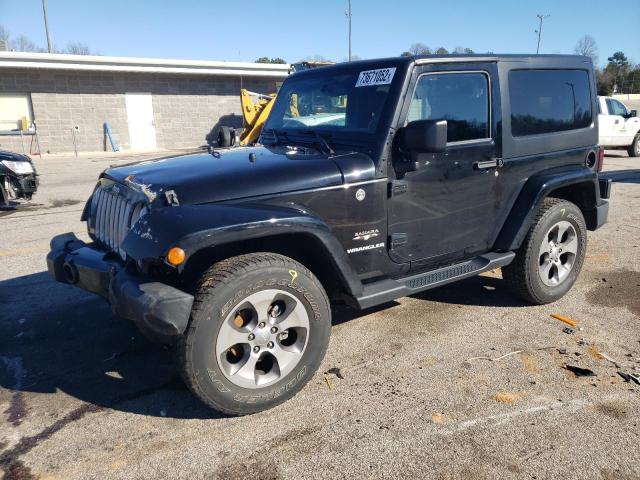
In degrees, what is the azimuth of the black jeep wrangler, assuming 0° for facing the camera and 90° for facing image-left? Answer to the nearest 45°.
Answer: approximately 45°

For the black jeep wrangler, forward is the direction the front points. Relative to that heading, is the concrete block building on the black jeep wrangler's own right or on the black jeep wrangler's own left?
on the black jeep wrangler's own right

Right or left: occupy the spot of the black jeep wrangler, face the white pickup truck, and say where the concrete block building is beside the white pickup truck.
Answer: left

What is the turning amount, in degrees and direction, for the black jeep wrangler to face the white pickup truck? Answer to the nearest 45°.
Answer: approximately 180°

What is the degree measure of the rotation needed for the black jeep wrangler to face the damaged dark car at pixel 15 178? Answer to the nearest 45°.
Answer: approximately 90° to its right
